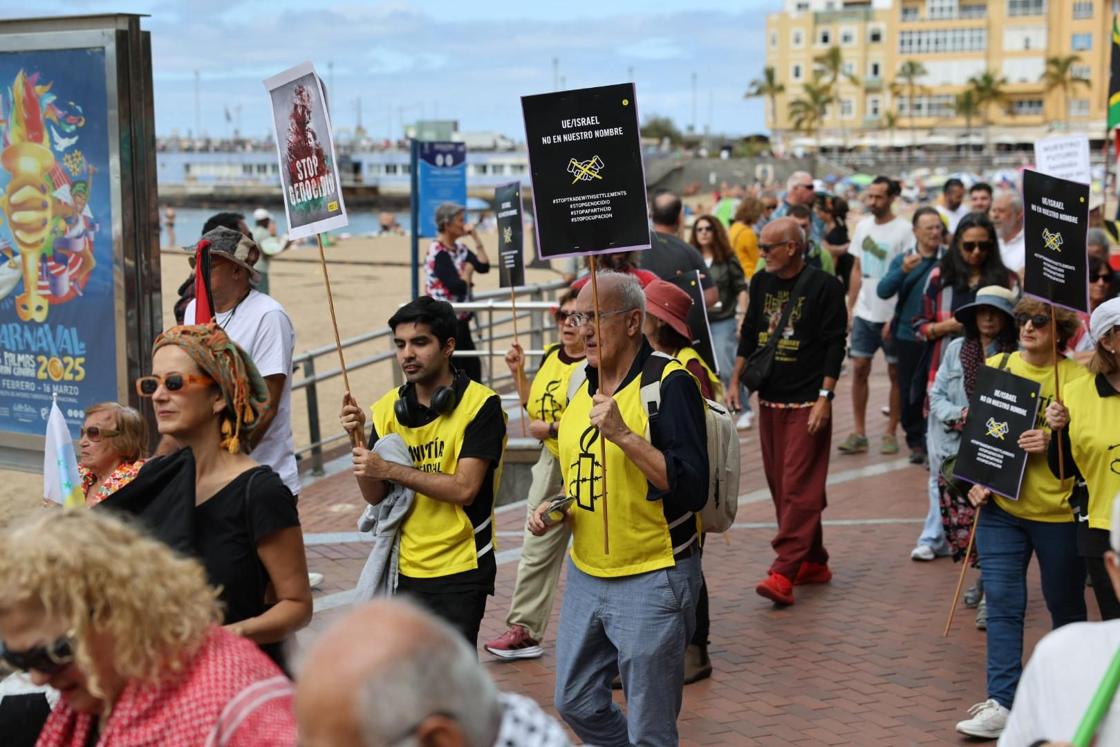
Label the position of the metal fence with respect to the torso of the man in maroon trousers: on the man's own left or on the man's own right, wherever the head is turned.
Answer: on the man's own right

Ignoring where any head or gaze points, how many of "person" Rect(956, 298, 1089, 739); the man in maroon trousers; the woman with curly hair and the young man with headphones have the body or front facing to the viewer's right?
0

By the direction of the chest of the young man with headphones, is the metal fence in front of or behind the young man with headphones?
behind

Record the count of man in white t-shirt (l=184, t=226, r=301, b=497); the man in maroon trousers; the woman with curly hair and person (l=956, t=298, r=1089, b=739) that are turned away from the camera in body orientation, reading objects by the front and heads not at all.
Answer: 0

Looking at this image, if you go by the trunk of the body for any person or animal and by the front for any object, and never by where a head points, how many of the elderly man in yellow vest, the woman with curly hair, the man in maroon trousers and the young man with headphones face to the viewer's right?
0

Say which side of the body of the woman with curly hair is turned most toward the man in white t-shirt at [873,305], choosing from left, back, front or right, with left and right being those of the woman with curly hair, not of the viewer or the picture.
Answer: back

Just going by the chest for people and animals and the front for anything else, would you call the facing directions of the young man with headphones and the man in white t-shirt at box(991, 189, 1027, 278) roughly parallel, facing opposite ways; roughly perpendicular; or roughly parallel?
roughly parallel

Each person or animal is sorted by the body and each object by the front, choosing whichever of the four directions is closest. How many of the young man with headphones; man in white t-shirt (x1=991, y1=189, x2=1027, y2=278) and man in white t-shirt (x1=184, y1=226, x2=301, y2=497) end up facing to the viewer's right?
0

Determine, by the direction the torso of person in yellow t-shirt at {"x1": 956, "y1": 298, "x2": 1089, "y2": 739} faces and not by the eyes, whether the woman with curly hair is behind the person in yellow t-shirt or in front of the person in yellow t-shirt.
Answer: in front

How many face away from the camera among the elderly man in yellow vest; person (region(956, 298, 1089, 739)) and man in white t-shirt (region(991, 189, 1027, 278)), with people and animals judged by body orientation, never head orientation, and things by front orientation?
0

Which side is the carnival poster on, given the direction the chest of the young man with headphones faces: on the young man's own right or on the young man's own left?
on the young man's own right

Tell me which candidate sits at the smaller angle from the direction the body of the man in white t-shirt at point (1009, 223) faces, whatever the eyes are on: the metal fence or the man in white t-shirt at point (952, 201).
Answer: the metal fence

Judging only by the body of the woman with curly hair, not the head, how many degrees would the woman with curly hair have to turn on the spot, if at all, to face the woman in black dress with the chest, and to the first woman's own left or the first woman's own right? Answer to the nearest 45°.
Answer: approximately 135° to the first woman's own right

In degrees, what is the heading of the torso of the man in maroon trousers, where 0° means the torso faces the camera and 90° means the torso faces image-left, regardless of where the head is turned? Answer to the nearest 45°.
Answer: approximately 45°

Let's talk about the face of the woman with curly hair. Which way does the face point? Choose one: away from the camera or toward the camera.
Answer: toward the camera

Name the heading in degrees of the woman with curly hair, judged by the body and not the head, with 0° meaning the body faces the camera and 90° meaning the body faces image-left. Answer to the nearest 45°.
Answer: approximately 45°

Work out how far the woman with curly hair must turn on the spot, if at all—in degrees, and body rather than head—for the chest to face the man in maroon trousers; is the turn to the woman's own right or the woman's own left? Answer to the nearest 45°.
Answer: approximately 180°
